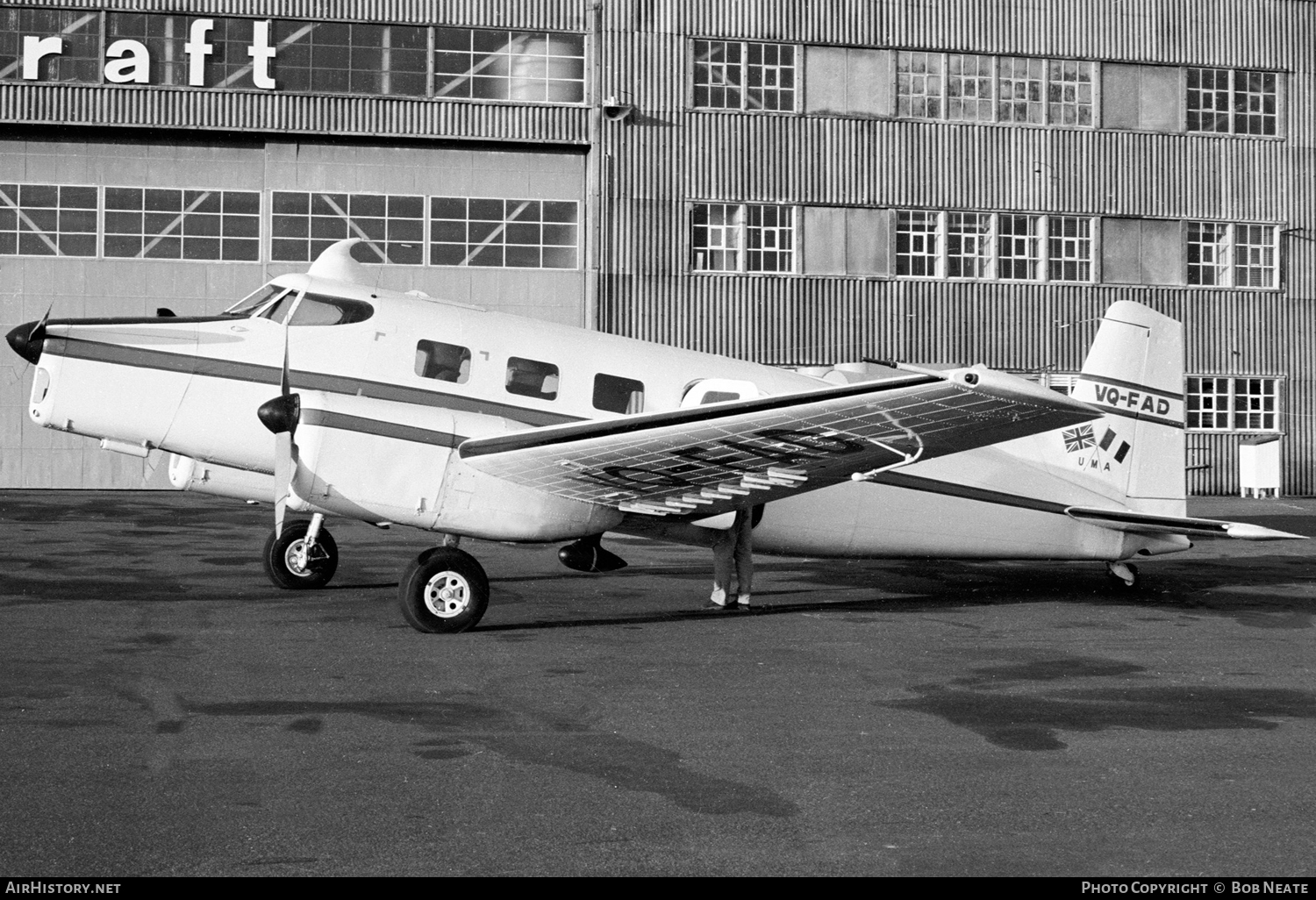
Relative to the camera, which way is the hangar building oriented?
toward the camera

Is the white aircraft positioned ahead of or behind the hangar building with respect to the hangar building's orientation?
ahead
